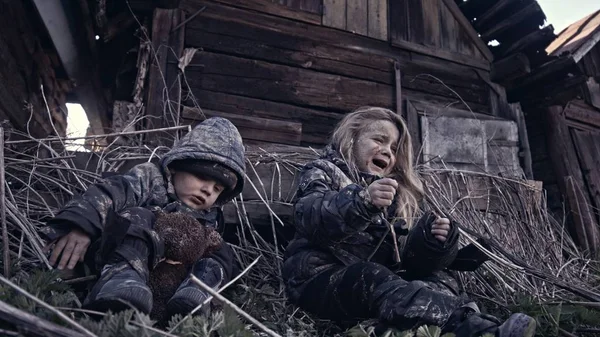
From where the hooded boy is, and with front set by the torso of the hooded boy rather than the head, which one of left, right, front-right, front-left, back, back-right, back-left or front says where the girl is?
left

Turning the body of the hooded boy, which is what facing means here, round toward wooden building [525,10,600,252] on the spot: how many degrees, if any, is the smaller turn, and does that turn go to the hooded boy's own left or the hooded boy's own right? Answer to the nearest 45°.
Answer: approximately 135° to the hooded boy's own left

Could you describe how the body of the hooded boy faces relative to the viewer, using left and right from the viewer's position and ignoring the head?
facing the viewer

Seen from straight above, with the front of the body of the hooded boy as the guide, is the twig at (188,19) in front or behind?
behind

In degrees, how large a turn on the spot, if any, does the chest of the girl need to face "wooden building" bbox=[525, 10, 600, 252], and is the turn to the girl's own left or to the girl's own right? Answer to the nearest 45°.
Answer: approximately 90° to the girl's own left

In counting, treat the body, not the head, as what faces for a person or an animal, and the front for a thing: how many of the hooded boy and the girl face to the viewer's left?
0

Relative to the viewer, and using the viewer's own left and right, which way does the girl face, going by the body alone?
facing the viewer and to the right of the viewer

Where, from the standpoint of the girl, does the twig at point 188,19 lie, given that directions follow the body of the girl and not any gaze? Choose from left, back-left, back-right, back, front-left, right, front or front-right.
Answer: back

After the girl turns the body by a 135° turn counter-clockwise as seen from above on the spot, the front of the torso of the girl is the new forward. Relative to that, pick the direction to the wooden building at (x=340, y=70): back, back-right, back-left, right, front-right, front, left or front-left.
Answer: front

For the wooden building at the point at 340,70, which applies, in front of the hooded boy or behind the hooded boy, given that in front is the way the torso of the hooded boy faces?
behind
